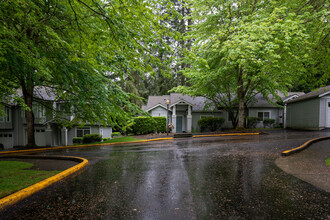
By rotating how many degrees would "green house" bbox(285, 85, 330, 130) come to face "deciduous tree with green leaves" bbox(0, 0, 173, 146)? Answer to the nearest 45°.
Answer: approximately 45° to its right

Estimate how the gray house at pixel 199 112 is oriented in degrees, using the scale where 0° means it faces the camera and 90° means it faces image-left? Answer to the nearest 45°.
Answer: approximately 0°
